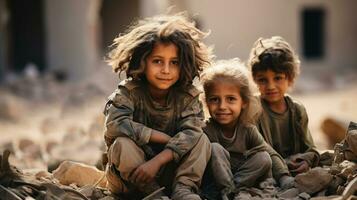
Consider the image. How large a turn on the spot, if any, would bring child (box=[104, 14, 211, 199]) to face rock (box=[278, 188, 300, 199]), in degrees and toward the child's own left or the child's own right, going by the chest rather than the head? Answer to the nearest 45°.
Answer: approximately 90° to the child's own left

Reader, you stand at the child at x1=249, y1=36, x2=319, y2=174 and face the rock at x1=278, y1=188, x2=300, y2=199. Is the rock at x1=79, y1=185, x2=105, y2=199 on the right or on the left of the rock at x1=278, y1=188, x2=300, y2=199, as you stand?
right

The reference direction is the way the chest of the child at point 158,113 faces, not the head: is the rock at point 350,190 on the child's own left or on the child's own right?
on the child's own left

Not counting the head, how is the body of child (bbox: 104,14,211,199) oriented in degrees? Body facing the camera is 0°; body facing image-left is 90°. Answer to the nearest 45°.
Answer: approximately 0°

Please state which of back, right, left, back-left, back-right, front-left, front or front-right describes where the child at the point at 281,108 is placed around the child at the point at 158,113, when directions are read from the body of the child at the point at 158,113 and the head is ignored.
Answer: back-left

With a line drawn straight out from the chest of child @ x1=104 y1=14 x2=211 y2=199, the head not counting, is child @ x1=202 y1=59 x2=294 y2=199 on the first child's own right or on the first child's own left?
on the first child's own left

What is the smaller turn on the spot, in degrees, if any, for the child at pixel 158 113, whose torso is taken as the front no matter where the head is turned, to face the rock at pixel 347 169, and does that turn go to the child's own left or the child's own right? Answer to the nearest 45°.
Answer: approximately 90° to the child's own left

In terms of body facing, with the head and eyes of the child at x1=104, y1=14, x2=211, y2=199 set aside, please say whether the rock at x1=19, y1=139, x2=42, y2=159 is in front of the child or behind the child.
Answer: behind
